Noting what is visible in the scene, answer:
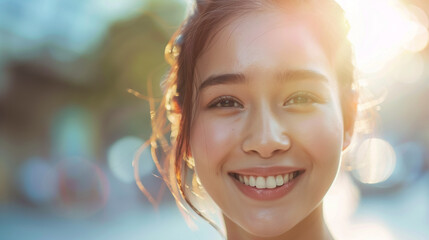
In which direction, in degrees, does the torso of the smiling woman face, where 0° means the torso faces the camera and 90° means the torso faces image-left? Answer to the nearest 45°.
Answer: approximately 0°
